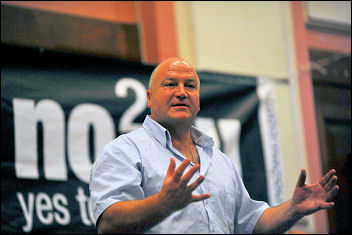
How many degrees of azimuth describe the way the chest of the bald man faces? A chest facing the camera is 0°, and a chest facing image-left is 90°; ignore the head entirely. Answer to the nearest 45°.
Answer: approximately 315°

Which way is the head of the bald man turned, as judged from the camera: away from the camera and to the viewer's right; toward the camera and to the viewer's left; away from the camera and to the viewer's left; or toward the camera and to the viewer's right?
toward the camera and to the viewer's right

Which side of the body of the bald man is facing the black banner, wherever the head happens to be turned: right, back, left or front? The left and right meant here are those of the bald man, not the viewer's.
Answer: back
